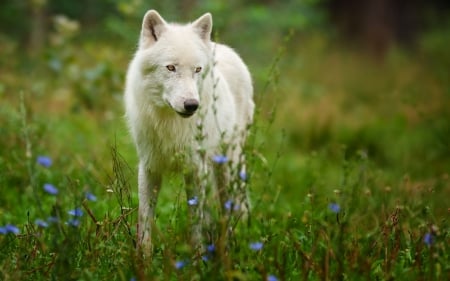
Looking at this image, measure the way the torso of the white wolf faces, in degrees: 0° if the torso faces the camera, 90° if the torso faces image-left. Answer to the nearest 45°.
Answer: approximately 45°
